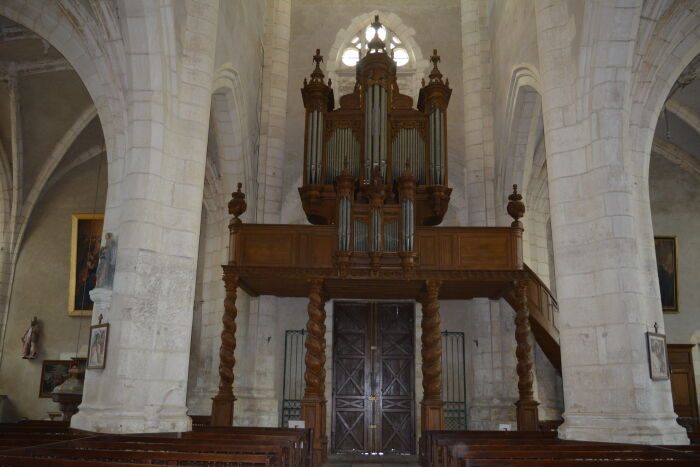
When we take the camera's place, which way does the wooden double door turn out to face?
facing the viewer

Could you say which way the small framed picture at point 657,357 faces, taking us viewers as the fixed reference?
facing the viewer and to the right of the viewer

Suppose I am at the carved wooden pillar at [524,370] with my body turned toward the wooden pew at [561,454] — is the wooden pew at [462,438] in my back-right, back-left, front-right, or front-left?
front-right

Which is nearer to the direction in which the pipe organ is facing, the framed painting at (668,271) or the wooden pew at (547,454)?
the wooden pew

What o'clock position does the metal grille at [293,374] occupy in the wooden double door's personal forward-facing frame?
The metal grille is roughly at 3 o'clock from the wooden double door.

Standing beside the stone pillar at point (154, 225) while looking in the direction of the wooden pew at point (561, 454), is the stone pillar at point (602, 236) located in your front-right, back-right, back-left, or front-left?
front-left

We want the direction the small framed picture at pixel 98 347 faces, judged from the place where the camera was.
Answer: facing the viewer and to the left of the viewer

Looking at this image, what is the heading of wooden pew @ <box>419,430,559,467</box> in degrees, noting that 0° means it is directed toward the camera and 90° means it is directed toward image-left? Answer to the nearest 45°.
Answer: approximately 0°

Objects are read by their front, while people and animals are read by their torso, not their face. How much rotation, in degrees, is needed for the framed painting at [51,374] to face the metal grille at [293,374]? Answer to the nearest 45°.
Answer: approximately 45° to its left

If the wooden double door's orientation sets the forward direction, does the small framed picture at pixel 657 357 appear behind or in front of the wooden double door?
in front
